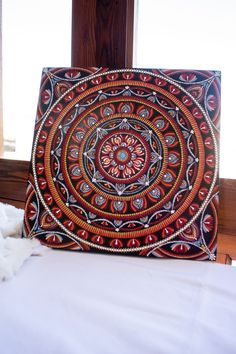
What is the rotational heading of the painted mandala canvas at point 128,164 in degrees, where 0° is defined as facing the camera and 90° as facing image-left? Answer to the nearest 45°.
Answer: approximately 0°
